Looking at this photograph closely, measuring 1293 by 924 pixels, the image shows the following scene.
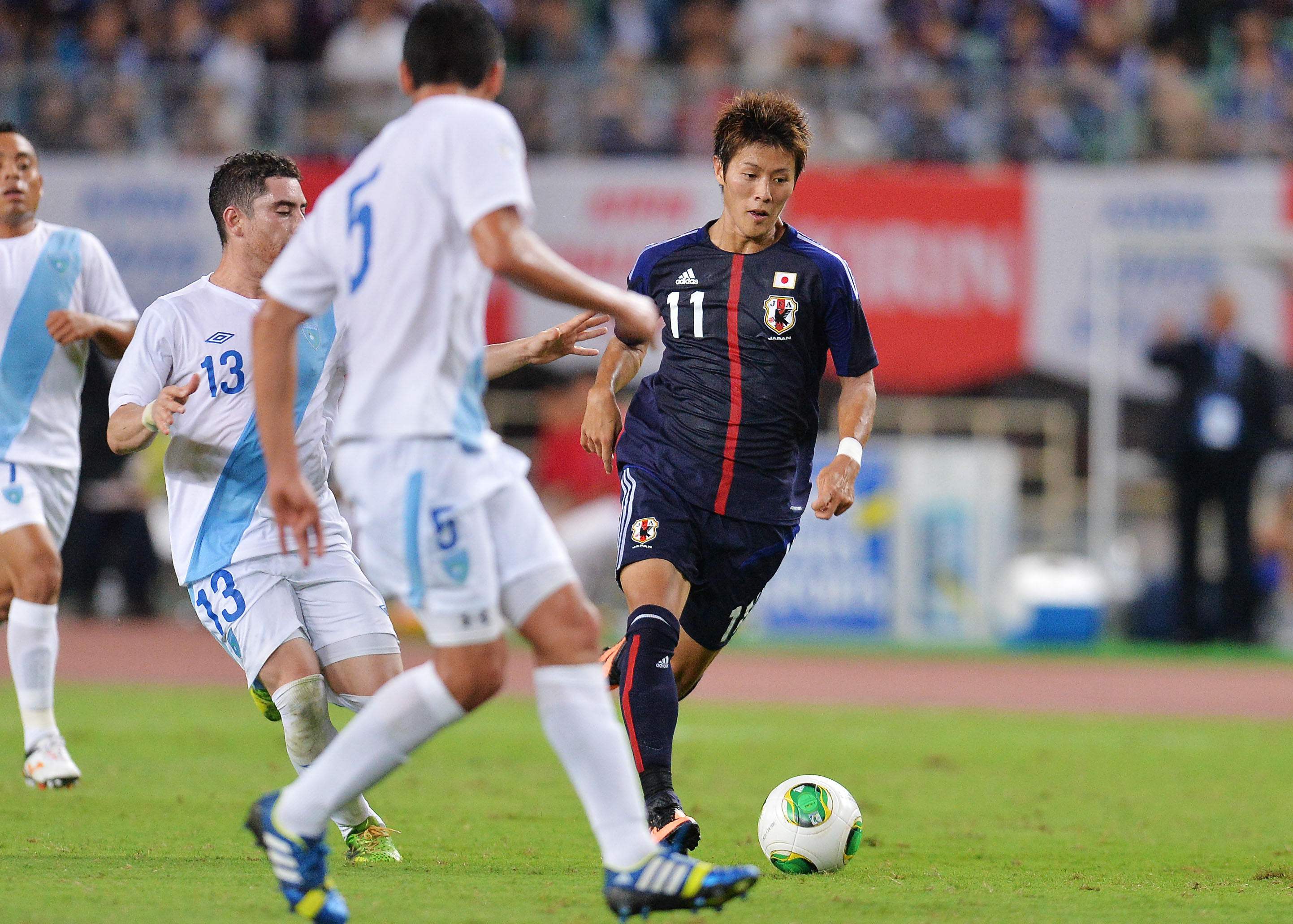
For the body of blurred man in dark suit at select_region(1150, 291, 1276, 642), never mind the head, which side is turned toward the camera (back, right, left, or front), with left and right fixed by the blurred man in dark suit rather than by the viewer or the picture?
front

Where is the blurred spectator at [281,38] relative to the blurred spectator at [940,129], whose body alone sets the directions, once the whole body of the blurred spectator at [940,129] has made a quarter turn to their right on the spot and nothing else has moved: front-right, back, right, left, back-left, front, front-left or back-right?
front

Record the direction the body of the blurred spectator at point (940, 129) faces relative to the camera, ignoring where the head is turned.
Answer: toward the camera

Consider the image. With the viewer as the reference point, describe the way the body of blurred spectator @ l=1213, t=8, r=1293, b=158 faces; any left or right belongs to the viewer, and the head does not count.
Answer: facing the viewer

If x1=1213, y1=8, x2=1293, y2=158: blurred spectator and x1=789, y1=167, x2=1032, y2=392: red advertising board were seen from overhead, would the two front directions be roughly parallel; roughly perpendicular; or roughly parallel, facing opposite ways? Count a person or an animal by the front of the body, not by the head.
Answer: roughly parallel

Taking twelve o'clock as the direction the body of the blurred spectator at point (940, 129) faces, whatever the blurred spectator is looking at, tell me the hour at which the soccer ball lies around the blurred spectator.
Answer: The soccer ball is roughly at 12 o'clock from the blurred spectator.

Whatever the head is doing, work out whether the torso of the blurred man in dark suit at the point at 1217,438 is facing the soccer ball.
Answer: yes

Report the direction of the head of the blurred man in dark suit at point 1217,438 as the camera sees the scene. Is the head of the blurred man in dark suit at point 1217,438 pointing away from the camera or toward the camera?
toward the camera

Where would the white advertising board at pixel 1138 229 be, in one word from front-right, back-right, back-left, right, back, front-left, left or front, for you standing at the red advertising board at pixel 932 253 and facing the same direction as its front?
left

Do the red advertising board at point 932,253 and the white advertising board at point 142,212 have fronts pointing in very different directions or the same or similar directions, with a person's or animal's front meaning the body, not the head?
same or similar directions

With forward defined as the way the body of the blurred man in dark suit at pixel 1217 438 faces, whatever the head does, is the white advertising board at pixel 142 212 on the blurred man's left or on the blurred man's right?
on the blurred man's right

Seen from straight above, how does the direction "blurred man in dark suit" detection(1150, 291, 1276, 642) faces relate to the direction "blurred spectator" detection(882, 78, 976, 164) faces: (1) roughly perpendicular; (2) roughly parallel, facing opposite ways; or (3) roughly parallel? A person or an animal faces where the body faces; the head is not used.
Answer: roughly parallel

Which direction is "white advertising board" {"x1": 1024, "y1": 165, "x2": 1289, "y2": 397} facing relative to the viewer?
toward the camera

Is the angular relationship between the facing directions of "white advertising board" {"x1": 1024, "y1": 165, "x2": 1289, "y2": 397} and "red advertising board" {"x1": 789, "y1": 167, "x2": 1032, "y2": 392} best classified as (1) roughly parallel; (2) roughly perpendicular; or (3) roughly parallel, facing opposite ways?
roughly parallel

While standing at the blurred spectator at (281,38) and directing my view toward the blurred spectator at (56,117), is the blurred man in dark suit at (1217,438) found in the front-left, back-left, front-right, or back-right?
back-left

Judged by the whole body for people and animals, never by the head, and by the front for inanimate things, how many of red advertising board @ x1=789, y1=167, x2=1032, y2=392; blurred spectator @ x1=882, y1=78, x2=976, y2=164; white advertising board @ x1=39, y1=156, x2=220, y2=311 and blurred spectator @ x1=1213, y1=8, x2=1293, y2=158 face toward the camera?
4

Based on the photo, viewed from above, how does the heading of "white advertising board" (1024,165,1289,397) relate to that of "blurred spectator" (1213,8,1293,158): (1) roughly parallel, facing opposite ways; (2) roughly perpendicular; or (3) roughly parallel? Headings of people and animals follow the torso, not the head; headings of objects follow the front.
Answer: roughly parallel
